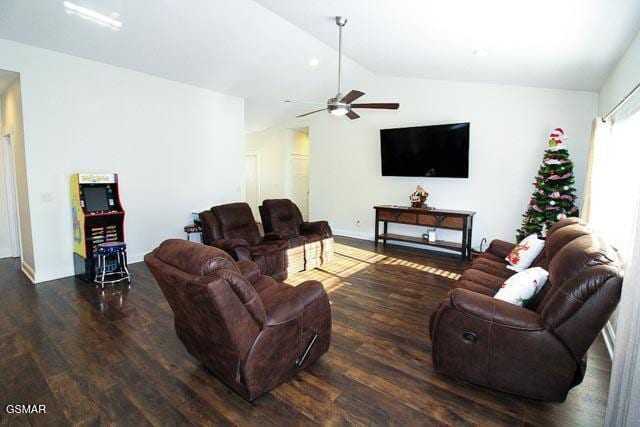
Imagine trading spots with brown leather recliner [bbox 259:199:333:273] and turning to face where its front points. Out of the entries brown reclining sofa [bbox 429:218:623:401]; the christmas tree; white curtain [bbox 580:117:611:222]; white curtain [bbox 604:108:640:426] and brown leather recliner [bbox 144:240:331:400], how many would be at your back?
0

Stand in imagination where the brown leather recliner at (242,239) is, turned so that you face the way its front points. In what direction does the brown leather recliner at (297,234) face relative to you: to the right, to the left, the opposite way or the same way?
the same way

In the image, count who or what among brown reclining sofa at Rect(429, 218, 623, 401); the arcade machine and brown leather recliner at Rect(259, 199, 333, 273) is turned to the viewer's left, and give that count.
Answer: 1

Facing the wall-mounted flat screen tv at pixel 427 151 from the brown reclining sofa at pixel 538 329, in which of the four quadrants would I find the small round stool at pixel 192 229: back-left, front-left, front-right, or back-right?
front-left

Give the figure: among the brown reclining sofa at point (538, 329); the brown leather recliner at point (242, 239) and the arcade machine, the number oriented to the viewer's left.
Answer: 1

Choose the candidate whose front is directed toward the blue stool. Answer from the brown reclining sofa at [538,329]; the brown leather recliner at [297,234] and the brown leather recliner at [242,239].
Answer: the brown reclining sofa

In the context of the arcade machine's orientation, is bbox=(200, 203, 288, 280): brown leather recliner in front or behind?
in front

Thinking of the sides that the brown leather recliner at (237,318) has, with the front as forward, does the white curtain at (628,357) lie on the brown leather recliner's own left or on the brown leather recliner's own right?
on the brown leather recliner's own right

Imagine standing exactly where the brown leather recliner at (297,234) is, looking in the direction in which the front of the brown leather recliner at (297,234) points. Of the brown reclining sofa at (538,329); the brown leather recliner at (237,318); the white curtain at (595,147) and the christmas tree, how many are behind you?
0

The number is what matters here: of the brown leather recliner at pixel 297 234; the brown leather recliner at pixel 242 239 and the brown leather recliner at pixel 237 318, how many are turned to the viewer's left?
0

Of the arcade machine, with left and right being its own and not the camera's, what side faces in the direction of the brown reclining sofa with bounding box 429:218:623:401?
front

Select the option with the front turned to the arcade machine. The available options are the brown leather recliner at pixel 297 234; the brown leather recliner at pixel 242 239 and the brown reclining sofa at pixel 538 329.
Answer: the brown reclining sofa

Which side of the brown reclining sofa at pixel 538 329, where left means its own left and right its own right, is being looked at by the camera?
left

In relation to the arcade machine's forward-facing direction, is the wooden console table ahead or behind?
ahead
